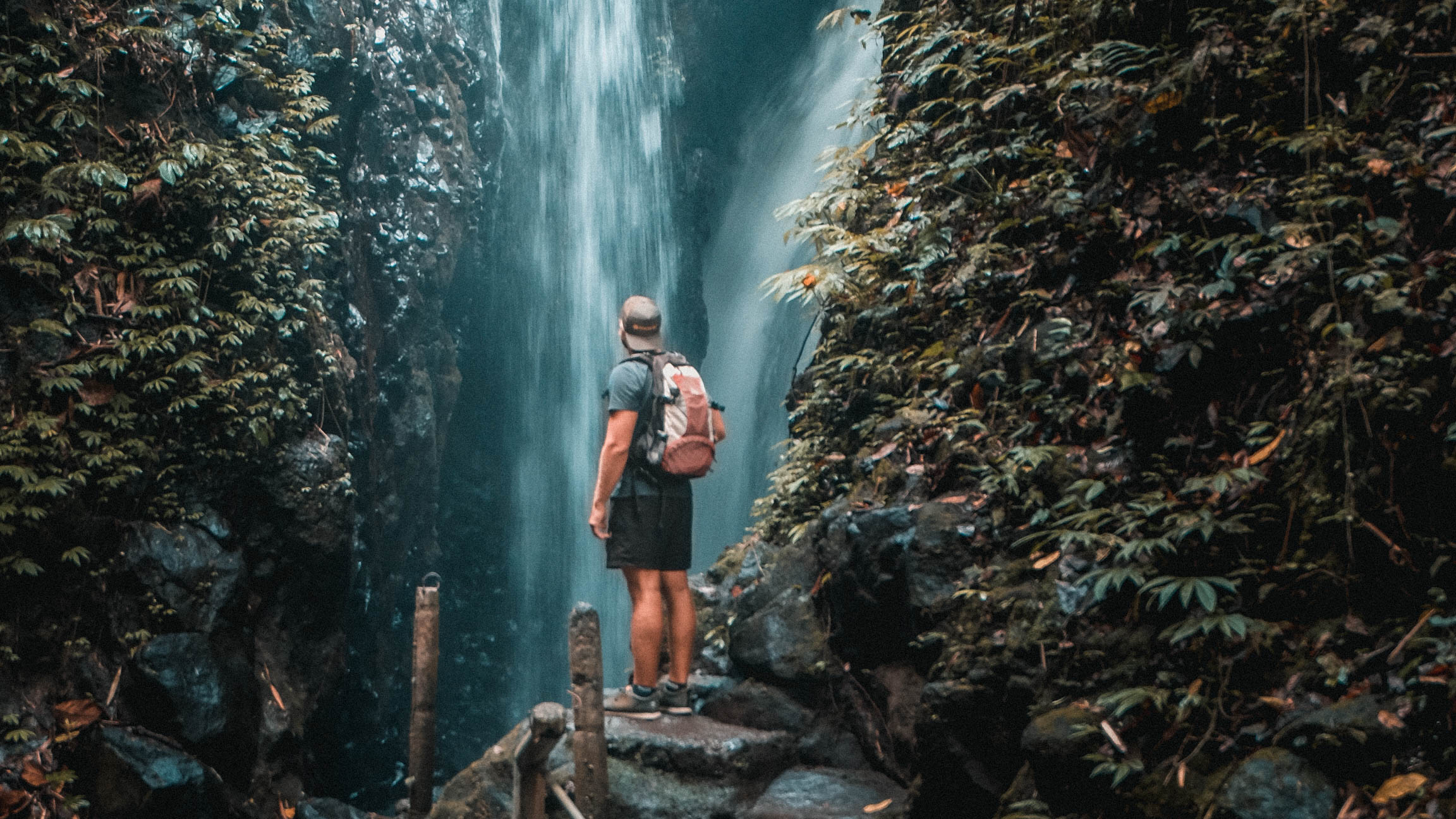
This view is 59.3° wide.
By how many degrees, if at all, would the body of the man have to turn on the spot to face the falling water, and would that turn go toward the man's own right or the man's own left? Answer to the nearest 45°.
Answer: approximately 45° to the man's own right

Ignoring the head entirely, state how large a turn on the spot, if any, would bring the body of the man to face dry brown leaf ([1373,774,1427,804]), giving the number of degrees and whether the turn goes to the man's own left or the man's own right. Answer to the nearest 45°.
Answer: approximately 180°

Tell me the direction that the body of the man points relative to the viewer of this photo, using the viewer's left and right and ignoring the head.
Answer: facing away from the viewer and to the left of the viewer
